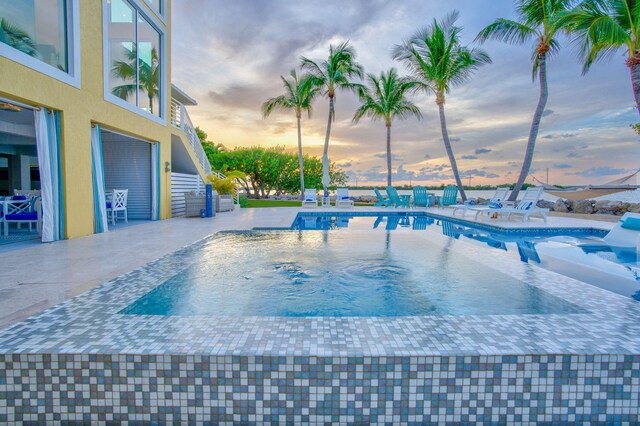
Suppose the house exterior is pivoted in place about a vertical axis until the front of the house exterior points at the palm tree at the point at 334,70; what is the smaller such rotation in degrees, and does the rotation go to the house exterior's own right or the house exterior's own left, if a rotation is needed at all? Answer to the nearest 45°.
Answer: approximately 90° to the house exterior's own left

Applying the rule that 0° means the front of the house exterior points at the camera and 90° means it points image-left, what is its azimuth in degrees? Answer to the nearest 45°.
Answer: approximately 315°

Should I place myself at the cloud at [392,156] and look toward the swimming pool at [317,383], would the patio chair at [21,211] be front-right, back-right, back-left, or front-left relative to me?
front-right

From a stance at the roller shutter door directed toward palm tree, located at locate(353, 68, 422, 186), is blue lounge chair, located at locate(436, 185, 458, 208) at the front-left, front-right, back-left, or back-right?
front-right

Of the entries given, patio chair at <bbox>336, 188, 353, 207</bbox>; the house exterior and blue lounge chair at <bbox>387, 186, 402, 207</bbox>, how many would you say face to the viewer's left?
0

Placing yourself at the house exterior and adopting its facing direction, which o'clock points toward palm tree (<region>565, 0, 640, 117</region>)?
The palm tree is roughly at 11 o'clock from the house exterior.

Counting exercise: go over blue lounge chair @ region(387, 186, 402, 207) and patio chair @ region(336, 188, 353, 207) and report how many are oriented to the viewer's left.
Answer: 0

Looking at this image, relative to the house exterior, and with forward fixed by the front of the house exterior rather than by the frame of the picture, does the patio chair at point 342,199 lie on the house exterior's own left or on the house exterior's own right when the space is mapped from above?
on the house exterior's own left

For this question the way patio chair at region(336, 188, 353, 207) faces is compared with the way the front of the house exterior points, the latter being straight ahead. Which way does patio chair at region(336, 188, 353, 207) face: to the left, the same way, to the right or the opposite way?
to the right

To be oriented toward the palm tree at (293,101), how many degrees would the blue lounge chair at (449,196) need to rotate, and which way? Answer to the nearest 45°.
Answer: approximately 45° to its right

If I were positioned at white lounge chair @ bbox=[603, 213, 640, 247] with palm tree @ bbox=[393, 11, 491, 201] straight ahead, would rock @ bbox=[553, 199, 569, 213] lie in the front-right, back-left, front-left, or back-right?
front-right

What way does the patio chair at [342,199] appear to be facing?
toward the camera
